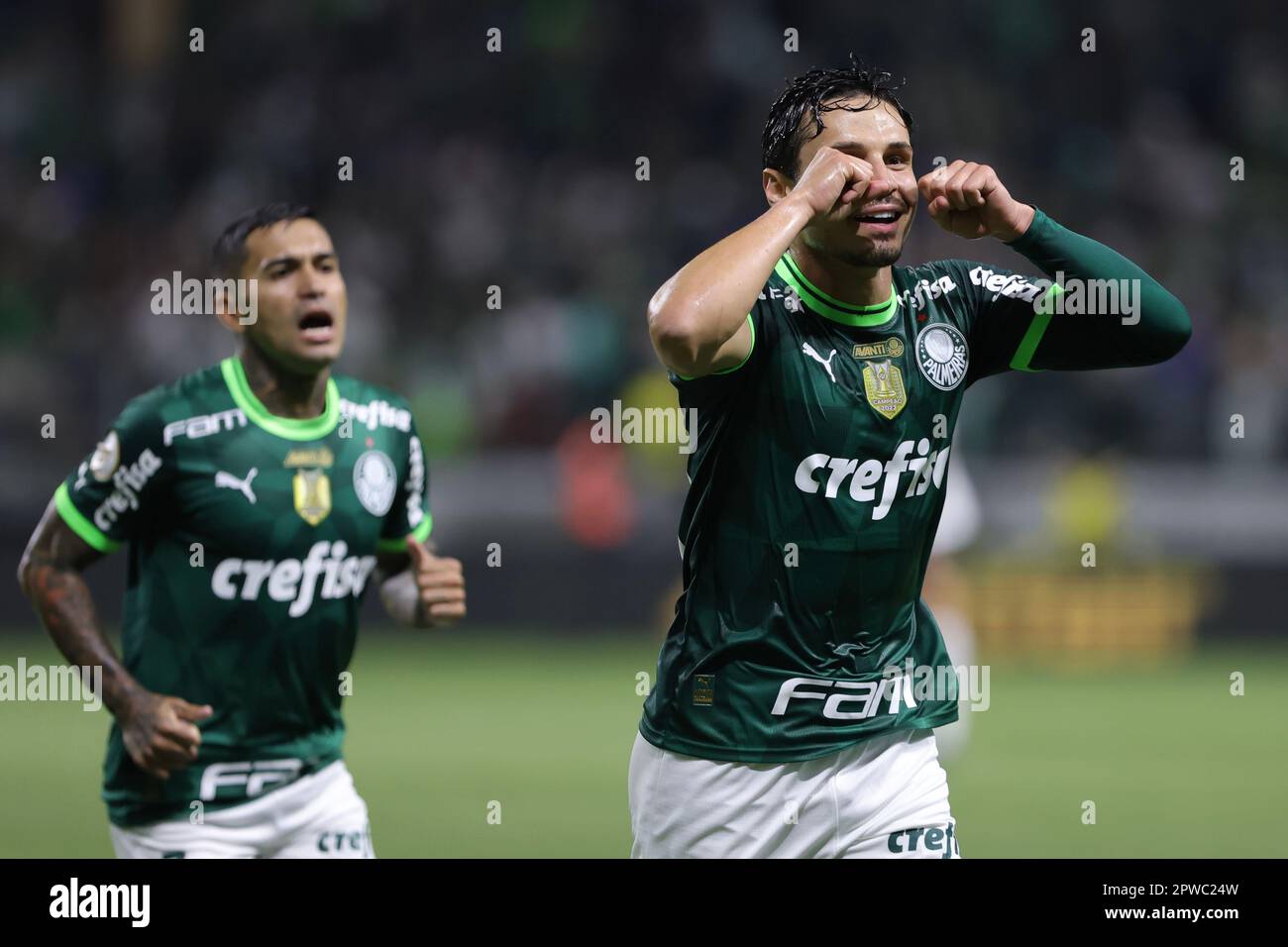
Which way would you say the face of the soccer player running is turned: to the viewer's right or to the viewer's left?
to the viewer's right

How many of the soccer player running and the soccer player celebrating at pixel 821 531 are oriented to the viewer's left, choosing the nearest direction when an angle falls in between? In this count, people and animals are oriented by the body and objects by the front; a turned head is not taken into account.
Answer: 0

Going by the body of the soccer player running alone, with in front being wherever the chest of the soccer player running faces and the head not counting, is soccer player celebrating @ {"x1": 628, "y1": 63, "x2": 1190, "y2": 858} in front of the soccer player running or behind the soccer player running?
in front

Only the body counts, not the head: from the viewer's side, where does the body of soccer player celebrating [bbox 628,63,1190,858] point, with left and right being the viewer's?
facing the viewer and to the right of the viewer

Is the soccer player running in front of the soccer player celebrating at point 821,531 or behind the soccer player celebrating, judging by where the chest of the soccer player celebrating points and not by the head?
behind

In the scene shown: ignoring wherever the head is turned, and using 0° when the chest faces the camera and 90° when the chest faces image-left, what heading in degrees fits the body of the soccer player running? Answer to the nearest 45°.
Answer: approximately 315°
